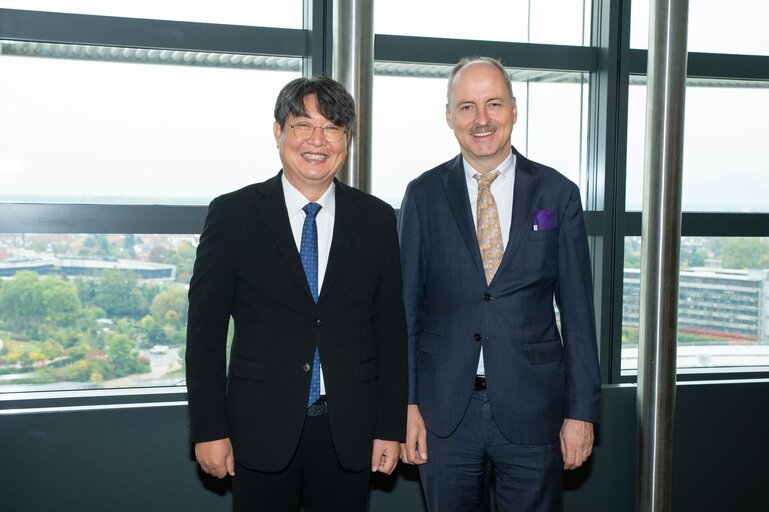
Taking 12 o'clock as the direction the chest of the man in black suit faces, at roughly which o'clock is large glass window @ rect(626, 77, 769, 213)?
The large glass window is roughly at 8 o'clock from the man in black suit.

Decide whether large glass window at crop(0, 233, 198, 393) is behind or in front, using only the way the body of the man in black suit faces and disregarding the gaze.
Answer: behind

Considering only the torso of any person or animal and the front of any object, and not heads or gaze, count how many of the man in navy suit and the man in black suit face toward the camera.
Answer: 2

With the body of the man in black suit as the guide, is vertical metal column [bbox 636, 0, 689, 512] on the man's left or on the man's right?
on the man's left

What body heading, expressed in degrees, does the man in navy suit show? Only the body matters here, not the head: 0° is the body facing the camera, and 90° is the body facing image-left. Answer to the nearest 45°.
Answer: approximately 0°

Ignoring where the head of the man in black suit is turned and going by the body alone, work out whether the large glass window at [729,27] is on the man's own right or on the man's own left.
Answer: on the man's own left

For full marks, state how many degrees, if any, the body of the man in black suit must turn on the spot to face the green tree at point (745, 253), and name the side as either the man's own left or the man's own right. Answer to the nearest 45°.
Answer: approximately 135° to the man's own left

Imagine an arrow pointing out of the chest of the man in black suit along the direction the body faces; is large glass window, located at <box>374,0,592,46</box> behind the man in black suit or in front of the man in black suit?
behind

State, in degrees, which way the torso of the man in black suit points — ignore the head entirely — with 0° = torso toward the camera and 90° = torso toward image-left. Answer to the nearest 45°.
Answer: approximately 0°
